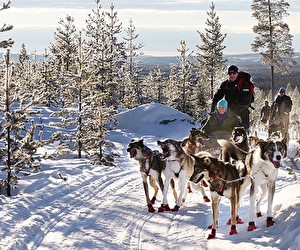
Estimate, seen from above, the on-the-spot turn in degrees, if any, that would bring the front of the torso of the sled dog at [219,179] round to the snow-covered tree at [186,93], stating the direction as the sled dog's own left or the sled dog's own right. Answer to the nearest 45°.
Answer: approximately 135° to the sled dog's own right

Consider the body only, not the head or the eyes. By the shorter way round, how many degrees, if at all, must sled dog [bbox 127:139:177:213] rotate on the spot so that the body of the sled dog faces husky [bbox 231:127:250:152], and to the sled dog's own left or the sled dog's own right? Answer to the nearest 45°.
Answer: approximately 135° to the sled dog's own left

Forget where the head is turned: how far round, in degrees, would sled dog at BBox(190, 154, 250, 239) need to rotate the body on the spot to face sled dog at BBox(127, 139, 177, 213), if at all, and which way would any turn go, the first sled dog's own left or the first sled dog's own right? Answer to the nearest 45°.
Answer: approximately 90° to the first sled dog's own right

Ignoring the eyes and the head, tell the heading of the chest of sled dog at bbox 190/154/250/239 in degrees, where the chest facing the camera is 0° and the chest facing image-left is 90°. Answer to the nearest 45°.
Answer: approximately 45°

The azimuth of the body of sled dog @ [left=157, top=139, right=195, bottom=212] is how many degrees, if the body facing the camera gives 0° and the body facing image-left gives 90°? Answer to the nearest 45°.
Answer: approximately 45°

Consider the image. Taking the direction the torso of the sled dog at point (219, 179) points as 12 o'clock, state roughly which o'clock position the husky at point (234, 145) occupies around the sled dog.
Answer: The husky is roughly at 5 o'clock from the sled dog.

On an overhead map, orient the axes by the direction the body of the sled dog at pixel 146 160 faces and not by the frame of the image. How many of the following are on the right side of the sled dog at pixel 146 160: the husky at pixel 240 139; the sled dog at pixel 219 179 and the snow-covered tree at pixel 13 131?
1

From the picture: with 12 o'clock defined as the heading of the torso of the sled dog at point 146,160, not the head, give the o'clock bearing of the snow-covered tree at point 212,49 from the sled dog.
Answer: The snow-covered tree is roughly at 5 o'clock from the sled dog.

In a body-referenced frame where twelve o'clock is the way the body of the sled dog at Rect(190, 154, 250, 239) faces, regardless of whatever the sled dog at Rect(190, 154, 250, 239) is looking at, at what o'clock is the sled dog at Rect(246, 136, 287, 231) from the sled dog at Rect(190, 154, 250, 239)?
the sled dog at Rect(246, 136, 287, 231) is roughly at 8 o'clock from the sled dog at Rect(190, 154, 250, 239).

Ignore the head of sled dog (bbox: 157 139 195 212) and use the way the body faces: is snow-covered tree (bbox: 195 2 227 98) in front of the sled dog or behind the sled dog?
behind
